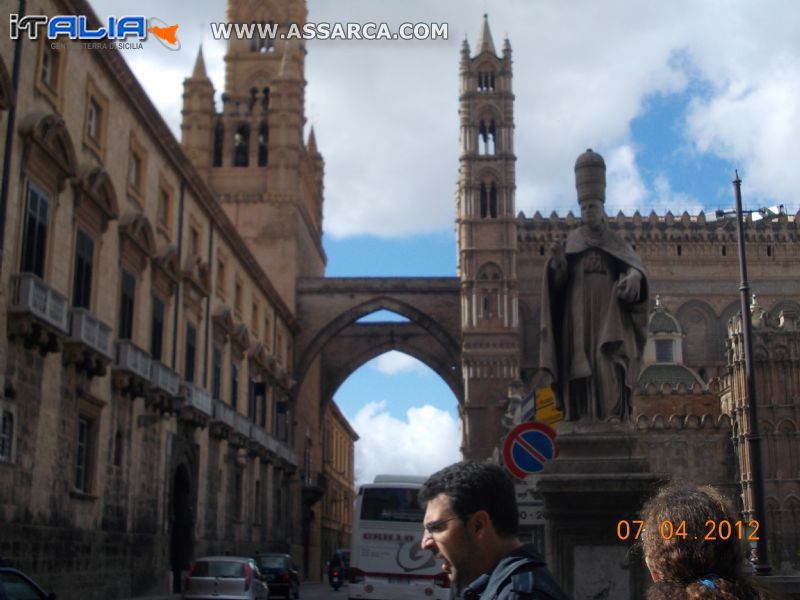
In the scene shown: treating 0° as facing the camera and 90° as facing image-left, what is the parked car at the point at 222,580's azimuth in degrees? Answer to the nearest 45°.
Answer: approximately 180°

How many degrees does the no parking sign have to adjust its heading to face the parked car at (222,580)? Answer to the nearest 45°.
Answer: approximately 135° to its right

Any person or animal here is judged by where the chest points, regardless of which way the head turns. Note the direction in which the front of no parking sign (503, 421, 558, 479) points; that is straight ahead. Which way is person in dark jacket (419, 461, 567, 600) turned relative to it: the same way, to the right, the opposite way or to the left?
to the right

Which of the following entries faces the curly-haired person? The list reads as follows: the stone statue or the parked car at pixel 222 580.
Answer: the stone statue

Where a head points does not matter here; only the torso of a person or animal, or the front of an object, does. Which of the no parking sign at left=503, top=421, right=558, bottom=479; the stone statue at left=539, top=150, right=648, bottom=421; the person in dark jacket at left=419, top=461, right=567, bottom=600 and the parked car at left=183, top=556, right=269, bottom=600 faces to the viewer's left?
the person in dark jacket

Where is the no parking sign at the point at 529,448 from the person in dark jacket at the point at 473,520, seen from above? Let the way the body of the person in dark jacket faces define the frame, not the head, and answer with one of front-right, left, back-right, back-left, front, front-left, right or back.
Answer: right

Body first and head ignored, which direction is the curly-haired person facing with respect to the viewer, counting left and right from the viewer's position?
facing away from the viewer

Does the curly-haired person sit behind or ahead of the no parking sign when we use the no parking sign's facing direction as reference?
ahead

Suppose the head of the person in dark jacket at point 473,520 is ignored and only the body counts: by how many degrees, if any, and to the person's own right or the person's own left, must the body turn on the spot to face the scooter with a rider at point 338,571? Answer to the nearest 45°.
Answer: approximately 90° to the person's own right

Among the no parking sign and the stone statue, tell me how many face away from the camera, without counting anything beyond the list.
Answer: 0

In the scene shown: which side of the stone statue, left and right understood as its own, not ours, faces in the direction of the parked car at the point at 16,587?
right

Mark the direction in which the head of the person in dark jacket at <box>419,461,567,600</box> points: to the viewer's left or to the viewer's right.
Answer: to the viewer's left
